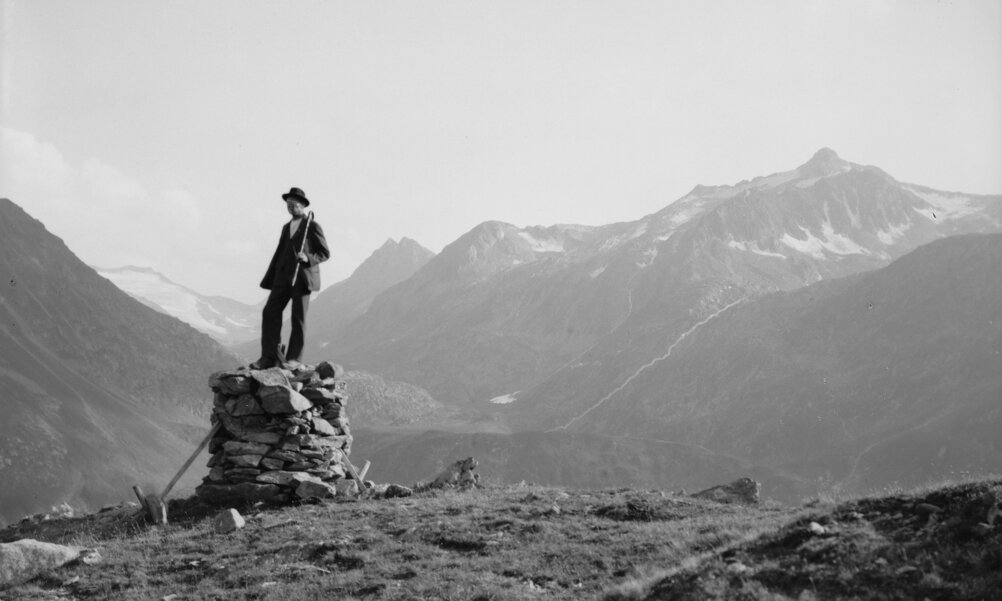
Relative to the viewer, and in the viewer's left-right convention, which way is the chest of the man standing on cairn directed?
facing the viewer and to the left of the viewer

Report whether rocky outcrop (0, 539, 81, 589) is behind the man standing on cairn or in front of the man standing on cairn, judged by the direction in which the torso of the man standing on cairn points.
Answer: in front

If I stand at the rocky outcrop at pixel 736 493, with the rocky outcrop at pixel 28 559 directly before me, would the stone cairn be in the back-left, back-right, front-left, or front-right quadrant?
front-right

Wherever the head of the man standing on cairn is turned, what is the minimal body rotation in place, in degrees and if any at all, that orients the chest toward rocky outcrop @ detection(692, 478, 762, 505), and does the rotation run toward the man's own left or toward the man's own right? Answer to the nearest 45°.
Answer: approximately 90° to the man's own left
